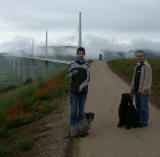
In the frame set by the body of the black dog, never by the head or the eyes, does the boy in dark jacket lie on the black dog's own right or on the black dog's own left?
on the black dog's own right

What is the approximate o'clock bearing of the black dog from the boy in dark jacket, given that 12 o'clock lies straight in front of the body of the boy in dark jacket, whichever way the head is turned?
The black dog is roughly at 8 o'clock from the boy in dark jacket.

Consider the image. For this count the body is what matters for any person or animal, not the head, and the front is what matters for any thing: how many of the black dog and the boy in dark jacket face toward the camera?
2
